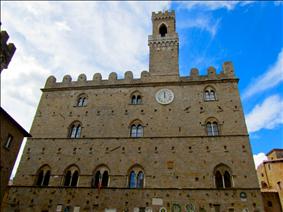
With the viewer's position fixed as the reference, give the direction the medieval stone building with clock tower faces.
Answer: facing the viewer

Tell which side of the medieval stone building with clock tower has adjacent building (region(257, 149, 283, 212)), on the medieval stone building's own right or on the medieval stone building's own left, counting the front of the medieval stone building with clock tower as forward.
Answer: on the medieval stone building's own left
